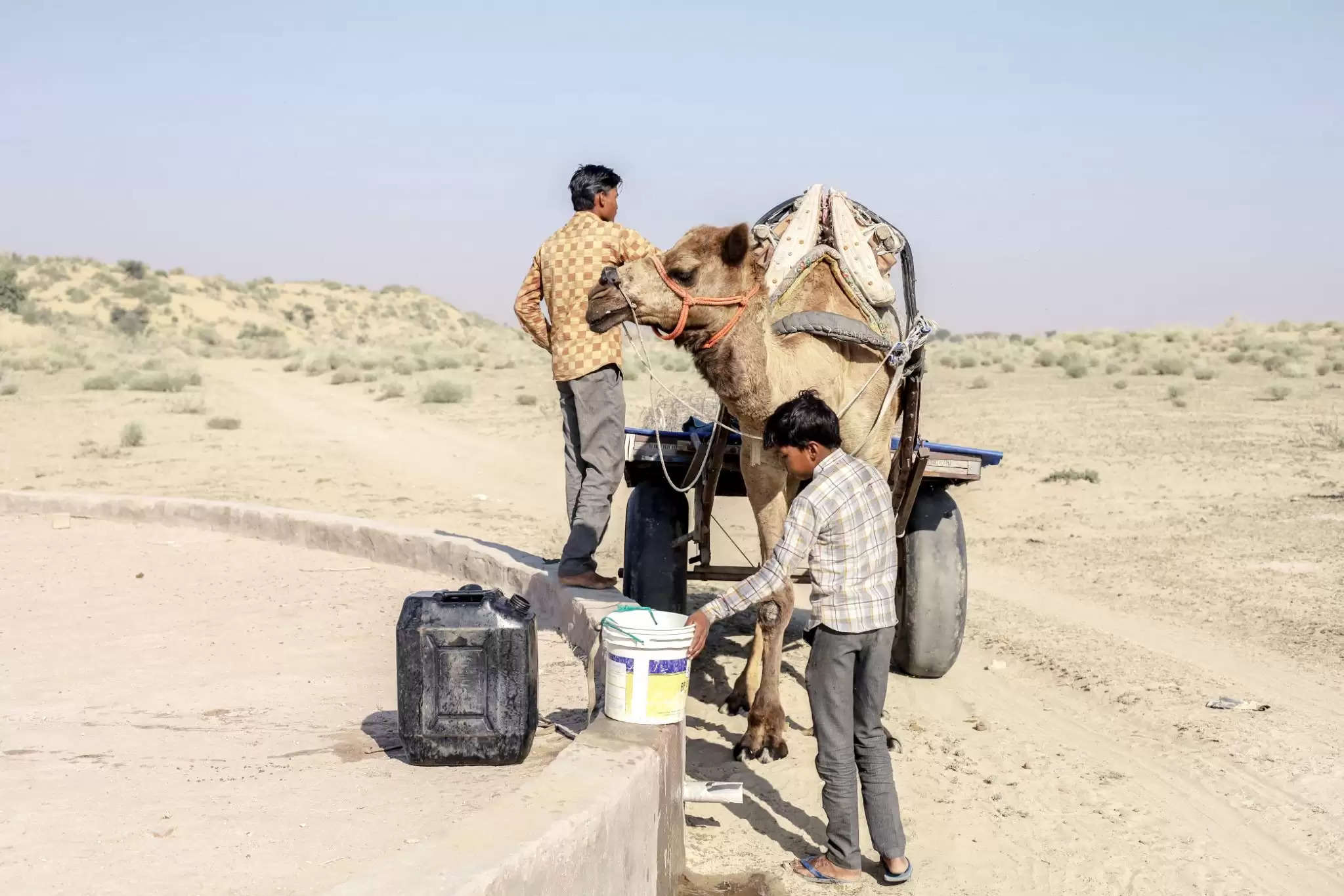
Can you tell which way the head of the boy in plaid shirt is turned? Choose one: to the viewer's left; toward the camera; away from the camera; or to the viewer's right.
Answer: to the viewer's left

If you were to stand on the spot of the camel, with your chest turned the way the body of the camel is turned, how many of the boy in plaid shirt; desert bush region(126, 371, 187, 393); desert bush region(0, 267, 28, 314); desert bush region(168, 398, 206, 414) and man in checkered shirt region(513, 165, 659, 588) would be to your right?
4

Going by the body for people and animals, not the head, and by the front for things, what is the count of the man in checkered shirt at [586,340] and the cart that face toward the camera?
1

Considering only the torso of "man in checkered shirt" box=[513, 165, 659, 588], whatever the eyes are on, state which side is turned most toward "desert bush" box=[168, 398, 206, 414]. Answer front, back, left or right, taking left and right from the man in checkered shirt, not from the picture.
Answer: left

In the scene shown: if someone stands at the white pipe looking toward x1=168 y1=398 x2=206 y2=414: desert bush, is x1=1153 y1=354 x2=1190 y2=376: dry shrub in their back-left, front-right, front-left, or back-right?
front-right

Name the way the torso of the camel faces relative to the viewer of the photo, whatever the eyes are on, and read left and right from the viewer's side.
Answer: facing the viewer and to the left of the viewer

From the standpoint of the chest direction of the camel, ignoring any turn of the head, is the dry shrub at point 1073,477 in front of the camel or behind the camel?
behind

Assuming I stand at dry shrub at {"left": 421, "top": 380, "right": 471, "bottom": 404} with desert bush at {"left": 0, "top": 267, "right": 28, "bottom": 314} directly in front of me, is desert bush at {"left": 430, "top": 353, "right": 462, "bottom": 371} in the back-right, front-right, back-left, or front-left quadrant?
front-right

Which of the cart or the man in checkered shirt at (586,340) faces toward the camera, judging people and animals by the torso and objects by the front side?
the cart

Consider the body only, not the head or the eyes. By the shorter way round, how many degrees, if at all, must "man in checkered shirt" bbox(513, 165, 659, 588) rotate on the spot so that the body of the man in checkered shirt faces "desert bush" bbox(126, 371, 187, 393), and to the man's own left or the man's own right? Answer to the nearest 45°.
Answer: approximately 90° to the man's own left

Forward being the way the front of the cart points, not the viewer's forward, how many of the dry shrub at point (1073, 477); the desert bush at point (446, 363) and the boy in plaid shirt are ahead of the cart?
1

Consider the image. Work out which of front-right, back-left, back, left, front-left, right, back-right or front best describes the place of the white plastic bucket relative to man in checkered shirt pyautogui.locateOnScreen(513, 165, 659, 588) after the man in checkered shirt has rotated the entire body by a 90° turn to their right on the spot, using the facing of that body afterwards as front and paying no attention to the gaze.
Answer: front-right

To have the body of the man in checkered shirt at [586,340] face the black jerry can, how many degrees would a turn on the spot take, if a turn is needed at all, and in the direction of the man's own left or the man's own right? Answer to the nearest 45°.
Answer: approximately 135° to the man's own right

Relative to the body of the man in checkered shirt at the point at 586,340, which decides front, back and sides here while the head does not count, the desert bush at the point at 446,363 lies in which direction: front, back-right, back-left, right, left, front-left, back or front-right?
front-left

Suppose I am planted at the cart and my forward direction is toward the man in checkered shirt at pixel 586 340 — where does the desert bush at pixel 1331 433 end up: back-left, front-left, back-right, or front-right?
back-right

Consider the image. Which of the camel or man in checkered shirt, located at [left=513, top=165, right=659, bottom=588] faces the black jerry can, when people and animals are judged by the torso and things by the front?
the camel

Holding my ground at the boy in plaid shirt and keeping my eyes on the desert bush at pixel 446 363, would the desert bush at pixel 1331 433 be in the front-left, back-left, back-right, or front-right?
front-right

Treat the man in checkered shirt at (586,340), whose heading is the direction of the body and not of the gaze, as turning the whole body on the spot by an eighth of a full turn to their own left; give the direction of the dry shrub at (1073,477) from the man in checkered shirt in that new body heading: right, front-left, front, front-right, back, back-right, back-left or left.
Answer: front-right

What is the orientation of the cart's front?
toward the camera

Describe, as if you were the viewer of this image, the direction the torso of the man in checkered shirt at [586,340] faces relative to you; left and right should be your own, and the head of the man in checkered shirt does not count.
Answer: facing away from the viewer and to the right of the viewer

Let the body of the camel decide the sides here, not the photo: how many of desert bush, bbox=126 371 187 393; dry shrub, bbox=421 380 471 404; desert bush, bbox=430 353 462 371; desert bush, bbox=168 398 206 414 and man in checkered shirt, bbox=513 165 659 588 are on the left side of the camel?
0

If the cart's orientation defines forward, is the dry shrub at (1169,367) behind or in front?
behind

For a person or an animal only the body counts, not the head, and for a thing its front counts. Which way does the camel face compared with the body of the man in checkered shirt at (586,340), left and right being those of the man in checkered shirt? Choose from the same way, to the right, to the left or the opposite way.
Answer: the opposite way
